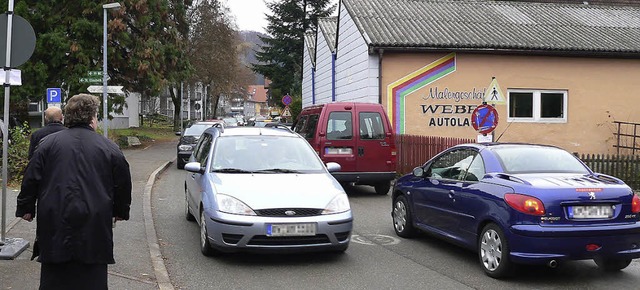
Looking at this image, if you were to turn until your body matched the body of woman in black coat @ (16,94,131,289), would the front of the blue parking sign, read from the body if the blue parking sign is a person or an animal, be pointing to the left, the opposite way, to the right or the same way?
the opposite way

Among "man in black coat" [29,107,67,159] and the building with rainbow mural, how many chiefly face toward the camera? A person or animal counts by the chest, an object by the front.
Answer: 1

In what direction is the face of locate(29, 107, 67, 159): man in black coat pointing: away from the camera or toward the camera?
away from the camera

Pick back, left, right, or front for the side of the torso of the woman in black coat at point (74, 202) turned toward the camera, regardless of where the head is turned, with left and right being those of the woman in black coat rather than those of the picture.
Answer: back

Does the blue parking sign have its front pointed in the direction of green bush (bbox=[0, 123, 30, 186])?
yes

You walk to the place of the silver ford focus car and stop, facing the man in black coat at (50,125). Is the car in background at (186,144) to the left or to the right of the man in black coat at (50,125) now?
right

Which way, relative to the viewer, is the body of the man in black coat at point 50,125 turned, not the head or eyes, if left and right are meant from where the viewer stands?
facing away from the viewer
